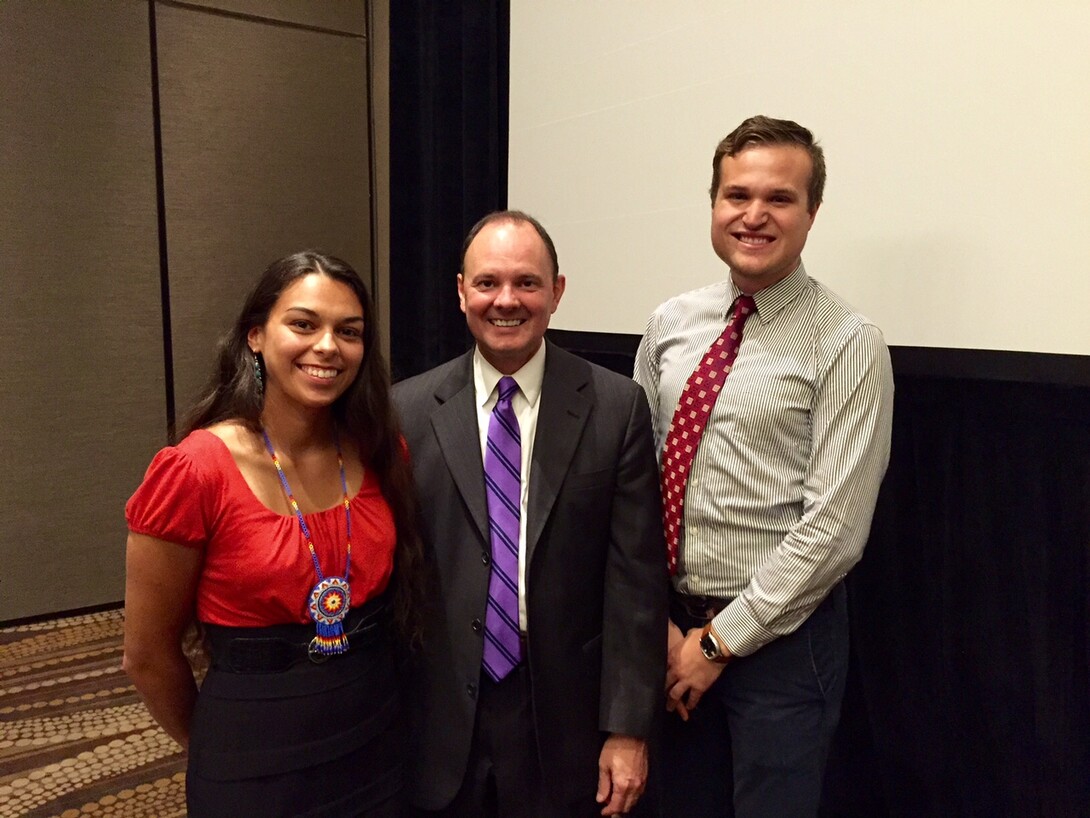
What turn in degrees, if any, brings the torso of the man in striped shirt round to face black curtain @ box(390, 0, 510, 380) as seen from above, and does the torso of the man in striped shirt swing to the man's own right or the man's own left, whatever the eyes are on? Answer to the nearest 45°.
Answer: approximately 90° to the man's own right

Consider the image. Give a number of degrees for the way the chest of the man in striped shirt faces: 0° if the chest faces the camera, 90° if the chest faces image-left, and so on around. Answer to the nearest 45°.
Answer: approximately 45°

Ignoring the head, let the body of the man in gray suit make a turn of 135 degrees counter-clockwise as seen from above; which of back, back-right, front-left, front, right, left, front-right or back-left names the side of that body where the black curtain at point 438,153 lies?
front-left

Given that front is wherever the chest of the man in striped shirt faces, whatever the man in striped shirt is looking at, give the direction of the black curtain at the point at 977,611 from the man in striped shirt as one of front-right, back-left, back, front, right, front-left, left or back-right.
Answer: back

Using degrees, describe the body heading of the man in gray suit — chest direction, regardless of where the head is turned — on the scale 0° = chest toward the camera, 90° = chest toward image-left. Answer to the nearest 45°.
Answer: approximately 0°

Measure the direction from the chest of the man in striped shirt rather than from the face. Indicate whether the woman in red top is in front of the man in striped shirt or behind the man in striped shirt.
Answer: in front
